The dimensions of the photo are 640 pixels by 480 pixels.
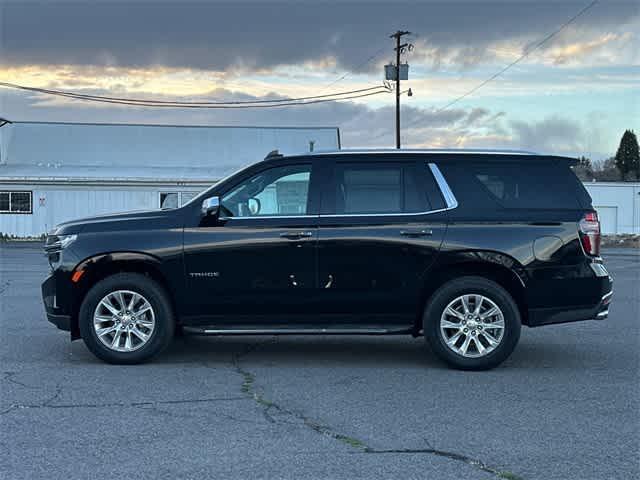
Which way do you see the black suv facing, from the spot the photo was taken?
facing to the left of the viewer

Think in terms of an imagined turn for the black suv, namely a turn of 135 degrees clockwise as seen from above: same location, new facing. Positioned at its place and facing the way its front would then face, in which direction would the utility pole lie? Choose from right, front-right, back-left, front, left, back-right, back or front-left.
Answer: front-left

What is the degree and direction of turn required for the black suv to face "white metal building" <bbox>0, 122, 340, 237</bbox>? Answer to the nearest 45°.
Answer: approximately 90° to its right
